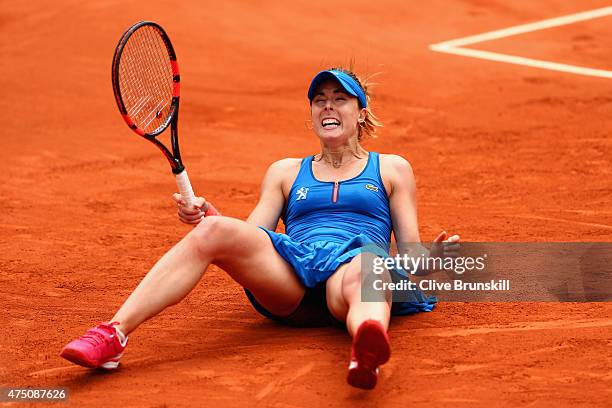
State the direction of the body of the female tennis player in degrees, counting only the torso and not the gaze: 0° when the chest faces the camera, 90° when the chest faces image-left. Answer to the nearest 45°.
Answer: approximately 0°
